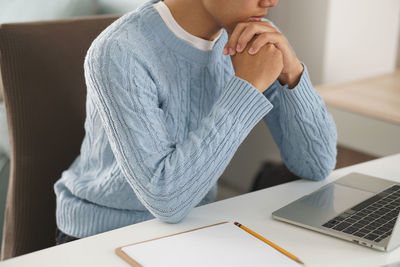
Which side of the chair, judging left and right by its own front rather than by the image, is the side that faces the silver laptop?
front

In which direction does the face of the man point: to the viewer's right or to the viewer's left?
to the viewer's right

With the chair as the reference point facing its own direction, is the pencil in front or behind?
in front

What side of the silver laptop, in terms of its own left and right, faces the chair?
front

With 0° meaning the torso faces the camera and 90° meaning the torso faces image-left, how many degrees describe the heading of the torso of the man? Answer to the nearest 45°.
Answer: approximately 315°

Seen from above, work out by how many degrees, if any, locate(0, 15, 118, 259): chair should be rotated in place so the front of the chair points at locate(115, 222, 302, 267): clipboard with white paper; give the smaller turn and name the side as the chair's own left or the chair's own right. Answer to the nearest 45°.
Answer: approximately 45° to the chair's own right

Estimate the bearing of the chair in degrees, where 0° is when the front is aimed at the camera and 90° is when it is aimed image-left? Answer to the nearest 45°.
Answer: approximately 315°
